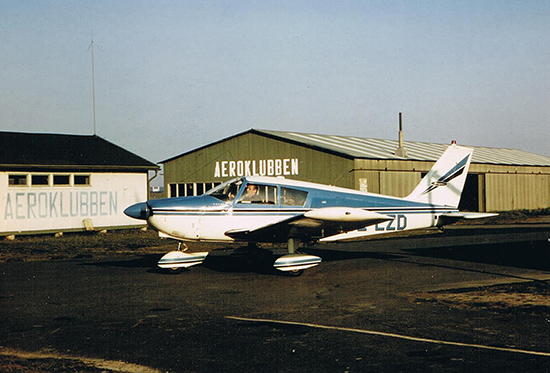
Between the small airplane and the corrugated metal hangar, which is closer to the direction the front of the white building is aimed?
the small airplane

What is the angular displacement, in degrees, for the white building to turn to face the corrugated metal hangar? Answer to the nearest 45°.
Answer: approximately 90° to its left

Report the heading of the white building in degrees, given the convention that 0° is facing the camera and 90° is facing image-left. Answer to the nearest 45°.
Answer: approximately 0°
